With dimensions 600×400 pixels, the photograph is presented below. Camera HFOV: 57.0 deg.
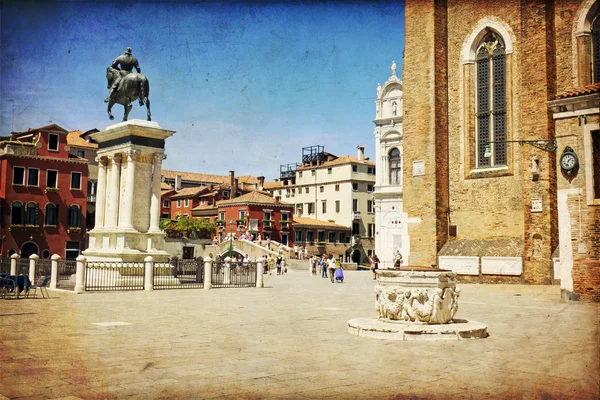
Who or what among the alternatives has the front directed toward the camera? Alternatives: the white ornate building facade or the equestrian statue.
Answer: the white ornate building facade

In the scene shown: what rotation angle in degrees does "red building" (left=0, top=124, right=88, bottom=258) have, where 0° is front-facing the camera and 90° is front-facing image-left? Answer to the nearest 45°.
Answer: approximately 0°

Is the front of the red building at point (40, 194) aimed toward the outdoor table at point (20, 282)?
yes

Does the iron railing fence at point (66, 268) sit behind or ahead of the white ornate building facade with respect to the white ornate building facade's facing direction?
ahead

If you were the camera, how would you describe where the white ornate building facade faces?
facing the viewer

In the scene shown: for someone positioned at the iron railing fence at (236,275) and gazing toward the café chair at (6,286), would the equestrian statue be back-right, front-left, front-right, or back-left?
front-right

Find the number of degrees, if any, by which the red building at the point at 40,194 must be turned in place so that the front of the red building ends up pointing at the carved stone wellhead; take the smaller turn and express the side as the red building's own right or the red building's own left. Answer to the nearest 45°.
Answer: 0° — it already faces it

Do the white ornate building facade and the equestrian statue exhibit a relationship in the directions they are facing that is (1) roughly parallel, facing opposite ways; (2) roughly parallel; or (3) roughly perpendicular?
roughly perpendicular

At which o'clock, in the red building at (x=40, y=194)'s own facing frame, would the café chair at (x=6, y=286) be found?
The café chair is roughly at 12 o'clock from the red building.

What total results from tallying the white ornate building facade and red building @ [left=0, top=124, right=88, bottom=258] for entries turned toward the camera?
2

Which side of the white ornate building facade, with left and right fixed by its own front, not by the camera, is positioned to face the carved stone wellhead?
front

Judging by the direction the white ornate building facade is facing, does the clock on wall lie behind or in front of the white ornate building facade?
in front

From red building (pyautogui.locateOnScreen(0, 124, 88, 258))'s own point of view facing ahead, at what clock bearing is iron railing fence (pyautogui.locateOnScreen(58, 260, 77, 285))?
The iron railing fence is roughly at 12 o'clock from the red building.
